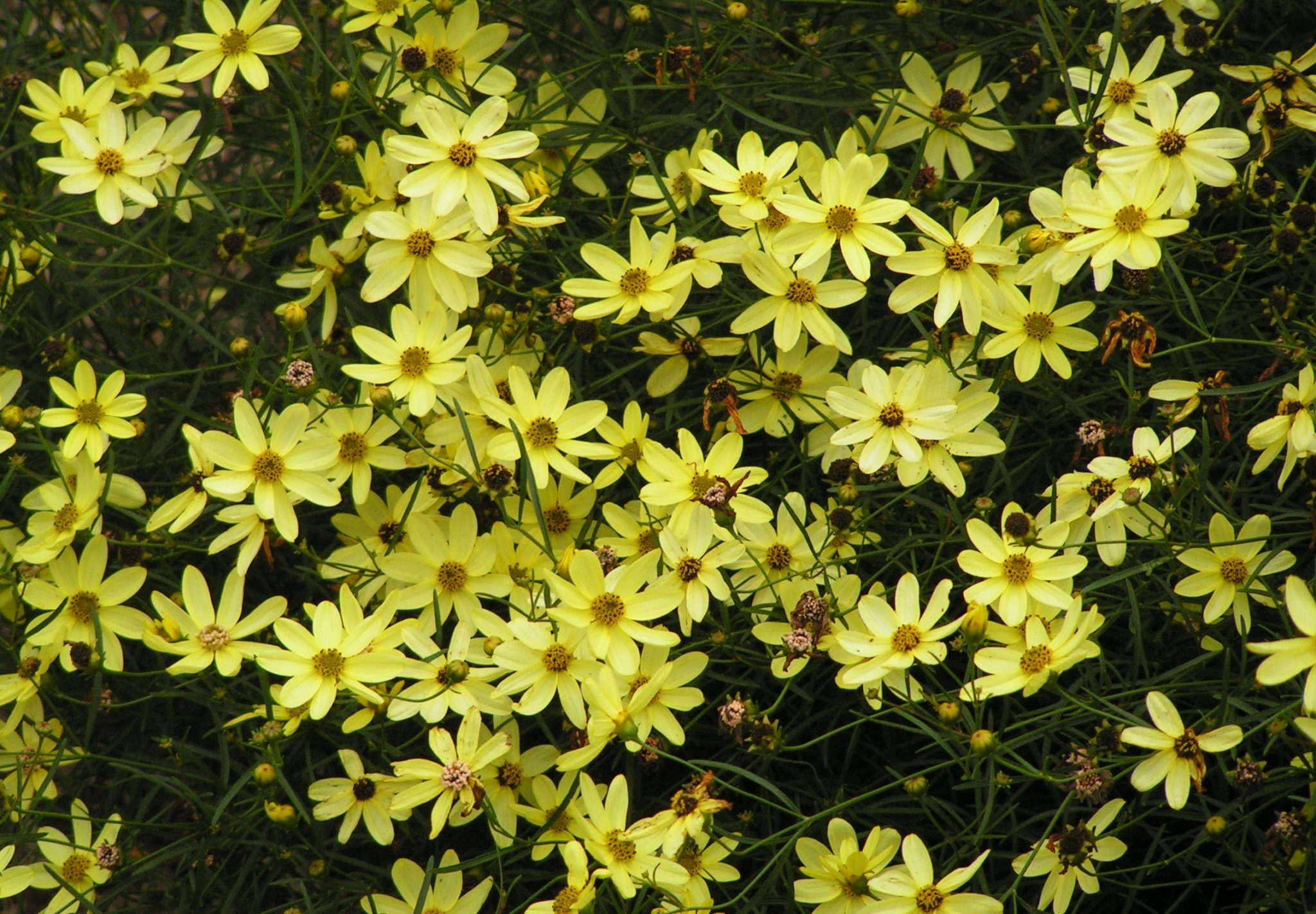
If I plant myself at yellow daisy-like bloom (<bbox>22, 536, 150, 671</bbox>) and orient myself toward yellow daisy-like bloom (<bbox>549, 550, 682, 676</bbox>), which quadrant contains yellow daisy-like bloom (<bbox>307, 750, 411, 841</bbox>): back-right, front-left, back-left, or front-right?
front-right

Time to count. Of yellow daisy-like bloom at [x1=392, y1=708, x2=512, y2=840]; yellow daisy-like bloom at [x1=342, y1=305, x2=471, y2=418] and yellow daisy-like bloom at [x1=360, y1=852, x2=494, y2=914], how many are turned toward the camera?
3

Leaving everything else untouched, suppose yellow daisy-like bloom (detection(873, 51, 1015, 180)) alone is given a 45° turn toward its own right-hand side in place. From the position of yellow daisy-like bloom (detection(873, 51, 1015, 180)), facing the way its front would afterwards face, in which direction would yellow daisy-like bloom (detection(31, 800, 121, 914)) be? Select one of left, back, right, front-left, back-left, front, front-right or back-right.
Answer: front

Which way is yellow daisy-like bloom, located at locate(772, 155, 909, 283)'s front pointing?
toward the camera

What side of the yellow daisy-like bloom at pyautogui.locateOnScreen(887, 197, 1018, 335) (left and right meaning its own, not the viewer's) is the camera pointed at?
front

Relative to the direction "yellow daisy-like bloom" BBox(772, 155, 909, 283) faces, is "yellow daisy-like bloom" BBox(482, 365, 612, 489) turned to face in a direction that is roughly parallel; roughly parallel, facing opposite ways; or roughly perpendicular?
roughly parallel

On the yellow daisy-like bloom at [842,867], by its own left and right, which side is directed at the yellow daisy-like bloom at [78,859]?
right

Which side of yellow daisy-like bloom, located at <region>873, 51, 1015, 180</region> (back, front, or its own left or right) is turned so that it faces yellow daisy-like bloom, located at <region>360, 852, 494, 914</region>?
front

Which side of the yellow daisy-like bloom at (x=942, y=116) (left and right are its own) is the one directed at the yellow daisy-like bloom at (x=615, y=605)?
front

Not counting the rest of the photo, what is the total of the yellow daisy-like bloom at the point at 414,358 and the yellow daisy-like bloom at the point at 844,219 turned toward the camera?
2
